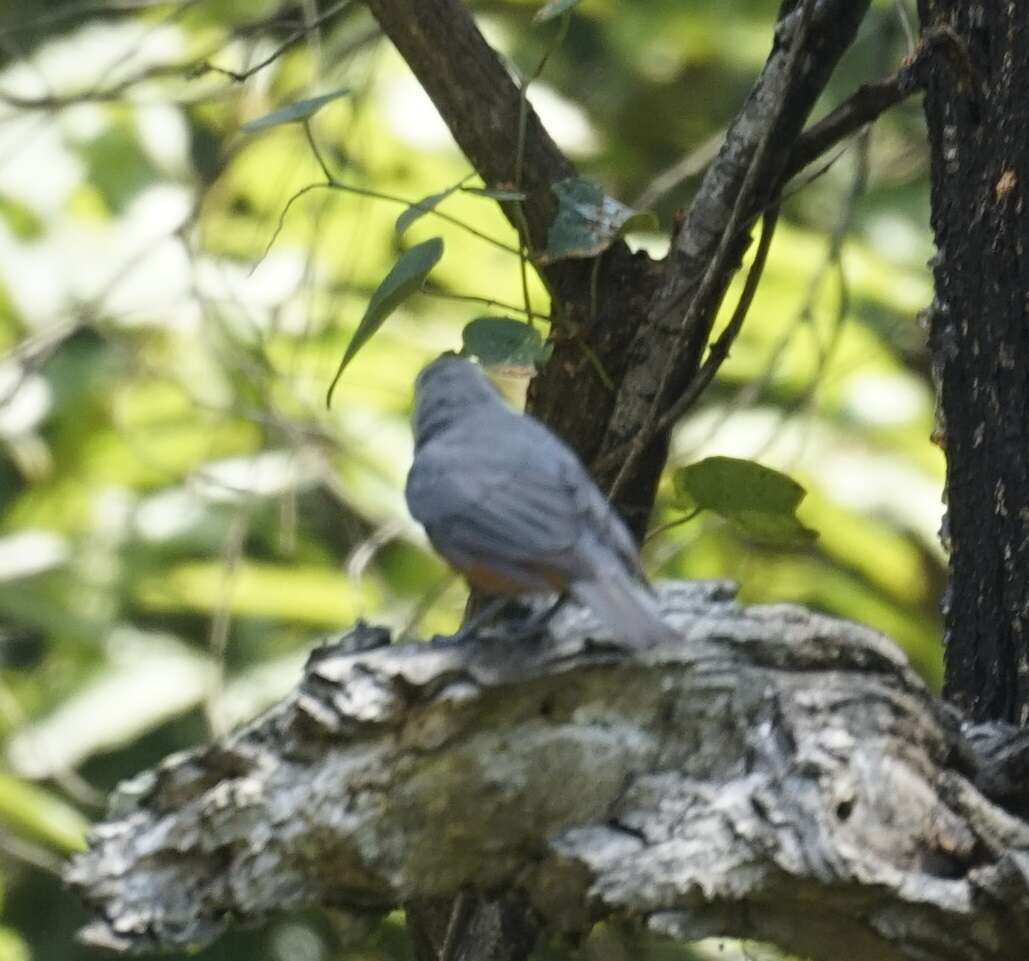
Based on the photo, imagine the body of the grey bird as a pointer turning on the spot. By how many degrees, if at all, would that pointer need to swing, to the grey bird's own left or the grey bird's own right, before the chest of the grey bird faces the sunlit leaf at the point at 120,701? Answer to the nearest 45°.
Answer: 0° — it already faces it

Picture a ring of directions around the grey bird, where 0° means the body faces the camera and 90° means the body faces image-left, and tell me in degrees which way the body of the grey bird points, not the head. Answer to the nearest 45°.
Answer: approximately 135°

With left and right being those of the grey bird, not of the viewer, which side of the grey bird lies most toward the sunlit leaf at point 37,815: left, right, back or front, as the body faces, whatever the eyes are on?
front

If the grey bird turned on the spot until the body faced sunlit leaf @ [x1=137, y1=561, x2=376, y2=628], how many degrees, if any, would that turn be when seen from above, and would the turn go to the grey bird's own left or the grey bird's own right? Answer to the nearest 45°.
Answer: approximately 45° to the grey bird's own right
